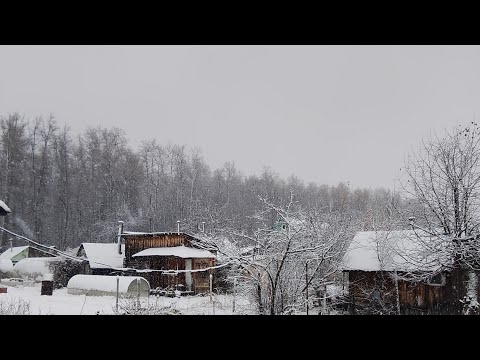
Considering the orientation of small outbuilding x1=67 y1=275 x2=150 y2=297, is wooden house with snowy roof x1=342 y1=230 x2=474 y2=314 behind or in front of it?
in front

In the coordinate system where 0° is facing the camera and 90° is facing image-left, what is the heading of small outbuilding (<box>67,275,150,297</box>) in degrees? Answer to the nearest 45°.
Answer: approximately 315°

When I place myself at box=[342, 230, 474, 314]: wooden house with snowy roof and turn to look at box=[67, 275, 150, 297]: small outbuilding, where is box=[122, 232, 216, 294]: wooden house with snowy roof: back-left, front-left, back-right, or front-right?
front-right

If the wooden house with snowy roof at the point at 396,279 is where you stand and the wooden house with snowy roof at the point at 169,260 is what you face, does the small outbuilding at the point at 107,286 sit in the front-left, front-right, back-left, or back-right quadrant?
front-left

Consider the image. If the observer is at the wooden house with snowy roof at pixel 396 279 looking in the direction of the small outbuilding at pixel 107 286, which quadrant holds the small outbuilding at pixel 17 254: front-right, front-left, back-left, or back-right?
front-right
